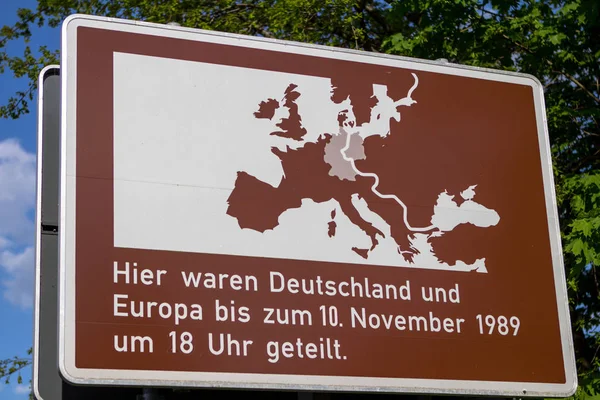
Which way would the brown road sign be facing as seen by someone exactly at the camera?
facing the viewer and to the right of the viewer
